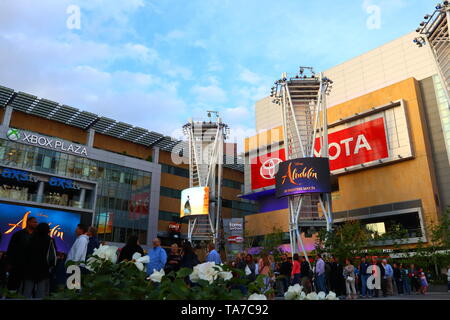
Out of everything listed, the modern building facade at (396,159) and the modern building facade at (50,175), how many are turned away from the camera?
0

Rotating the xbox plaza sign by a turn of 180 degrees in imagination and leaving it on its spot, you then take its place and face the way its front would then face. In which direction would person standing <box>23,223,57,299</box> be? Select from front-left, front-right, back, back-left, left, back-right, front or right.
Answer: back-left

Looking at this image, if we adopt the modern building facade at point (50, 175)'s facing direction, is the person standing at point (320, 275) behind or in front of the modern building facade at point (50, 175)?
in front

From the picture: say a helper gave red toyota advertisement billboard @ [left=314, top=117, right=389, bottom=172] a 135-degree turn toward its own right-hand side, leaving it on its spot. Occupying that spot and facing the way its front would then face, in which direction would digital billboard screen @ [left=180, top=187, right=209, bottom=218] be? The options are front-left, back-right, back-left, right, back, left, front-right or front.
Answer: left

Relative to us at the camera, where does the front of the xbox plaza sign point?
facing the viewer and to the right of the viewer

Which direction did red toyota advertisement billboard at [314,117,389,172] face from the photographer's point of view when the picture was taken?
facing the viewer and to the left of the viewer

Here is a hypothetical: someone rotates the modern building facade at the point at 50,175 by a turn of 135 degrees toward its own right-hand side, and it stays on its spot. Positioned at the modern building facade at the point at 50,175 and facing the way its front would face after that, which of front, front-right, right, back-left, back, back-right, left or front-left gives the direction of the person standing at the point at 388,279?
back-left

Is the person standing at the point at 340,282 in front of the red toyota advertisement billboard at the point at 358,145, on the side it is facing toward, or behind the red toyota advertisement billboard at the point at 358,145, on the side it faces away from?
in front

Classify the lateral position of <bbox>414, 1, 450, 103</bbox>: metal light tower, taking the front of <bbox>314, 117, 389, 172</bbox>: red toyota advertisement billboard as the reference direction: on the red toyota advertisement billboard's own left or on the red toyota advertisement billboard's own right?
on the red toyota advertisement billboard's own left

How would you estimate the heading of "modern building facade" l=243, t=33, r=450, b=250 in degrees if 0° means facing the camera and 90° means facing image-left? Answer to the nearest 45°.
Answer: approximately 45°

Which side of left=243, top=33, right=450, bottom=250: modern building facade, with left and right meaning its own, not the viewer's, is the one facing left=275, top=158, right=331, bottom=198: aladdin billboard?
front

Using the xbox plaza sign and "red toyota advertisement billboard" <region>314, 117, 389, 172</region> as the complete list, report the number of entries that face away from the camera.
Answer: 0

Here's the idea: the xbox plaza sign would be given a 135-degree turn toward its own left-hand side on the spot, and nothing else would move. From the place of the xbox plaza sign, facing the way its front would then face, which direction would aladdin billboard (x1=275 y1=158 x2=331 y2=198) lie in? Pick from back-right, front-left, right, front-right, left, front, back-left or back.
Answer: back-right

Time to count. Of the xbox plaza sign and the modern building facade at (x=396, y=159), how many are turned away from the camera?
0
